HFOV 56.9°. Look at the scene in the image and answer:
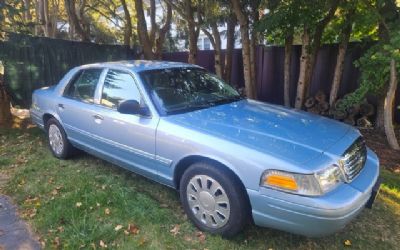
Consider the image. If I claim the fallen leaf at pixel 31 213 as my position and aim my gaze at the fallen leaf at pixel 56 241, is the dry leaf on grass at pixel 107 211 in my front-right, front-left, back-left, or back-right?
front-left

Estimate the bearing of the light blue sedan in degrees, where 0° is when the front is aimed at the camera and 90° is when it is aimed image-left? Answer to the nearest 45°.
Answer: approximately 315°

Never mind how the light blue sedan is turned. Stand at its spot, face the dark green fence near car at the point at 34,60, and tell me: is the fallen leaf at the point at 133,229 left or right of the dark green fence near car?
left

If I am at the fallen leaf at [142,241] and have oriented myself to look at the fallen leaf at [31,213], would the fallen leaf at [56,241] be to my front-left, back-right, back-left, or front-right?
front-left

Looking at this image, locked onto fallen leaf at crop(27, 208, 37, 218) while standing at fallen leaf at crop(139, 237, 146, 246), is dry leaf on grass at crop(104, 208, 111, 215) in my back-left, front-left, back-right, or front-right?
front-right

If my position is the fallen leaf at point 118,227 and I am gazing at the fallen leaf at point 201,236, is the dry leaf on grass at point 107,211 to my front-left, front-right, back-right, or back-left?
back-left

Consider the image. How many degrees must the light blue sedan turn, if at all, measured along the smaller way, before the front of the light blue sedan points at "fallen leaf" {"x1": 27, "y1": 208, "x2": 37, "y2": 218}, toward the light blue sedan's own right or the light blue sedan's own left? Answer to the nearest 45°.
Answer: approximately 135° to the light blue sedan's own right
